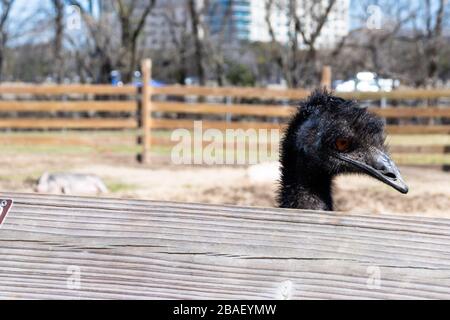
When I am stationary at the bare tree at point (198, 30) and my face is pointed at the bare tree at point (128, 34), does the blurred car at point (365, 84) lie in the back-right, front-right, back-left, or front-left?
back-left
